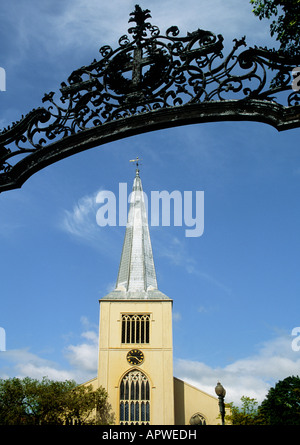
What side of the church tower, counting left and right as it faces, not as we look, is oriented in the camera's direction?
front

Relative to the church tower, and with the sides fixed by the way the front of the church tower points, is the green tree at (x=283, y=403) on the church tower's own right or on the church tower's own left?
on the church tower's own left

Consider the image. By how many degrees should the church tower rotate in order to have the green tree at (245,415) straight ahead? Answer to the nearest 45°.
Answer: approximately 45° to its left
